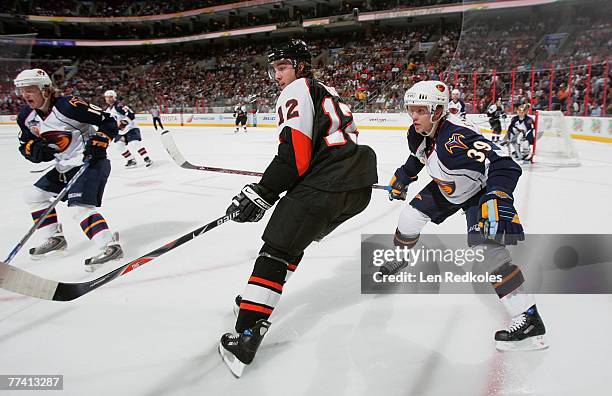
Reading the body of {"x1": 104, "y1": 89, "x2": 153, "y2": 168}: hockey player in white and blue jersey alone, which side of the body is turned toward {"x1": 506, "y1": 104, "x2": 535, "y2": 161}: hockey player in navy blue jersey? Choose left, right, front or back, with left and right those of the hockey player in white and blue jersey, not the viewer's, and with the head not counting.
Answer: left

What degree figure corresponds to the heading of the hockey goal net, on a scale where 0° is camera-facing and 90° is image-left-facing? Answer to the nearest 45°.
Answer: approximately 90°

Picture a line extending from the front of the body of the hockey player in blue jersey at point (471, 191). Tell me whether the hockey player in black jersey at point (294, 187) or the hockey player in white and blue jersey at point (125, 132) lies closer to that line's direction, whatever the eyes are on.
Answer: the hockey player in black jersey

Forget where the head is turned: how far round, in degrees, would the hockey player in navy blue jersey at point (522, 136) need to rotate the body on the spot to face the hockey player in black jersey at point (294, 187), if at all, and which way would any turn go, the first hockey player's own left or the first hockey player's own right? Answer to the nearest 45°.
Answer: approximately 45° to the first hockey player's own left

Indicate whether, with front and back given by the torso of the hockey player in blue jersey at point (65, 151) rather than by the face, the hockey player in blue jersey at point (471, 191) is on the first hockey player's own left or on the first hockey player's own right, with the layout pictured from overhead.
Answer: on the first hockey player's own left

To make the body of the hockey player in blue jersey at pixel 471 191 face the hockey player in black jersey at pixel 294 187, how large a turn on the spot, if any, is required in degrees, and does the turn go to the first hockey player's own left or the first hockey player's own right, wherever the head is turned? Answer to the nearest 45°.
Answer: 0° — they already face them

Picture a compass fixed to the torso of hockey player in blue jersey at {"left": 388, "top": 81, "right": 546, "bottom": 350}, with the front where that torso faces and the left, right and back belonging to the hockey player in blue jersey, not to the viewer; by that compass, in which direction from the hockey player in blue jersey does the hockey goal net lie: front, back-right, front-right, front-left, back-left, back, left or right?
back-right

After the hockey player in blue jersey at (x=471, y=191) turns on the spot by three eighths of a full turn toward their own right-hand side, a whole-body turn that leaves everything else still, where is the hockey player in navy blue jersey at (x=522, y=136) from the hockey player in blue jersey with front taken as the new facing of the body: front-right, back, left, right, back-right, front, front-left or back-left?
front

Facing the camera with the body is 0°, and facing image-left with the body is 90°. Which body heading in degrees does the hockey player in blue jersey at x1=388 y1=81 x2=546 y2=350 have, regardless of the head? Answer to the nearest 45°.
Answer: approximately 45°
